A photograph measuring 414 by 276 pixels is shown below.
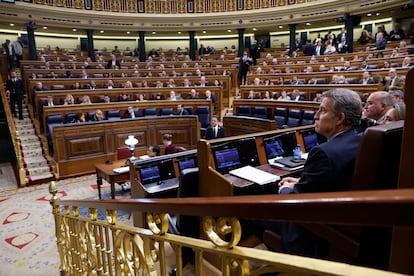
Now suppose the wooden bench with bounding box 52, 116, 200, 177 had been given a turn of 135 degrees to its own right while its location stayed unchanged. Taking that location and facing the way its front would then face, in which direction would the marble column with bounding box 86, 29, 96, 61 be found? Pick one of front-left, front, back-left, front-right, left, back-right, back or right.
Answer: right

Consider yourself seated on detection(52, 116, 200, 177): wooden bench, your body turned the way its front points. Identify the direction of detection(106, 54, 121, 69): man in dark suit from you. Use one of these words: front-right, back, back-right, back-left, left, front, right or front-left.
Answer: back-left

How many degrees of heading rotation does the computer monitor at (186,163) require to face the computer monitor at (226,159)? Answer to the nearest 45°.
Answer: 0° — it already faces it

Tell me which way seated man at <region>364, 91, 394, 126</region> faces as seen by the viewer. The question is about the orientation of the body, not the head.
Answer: to the viewer's left

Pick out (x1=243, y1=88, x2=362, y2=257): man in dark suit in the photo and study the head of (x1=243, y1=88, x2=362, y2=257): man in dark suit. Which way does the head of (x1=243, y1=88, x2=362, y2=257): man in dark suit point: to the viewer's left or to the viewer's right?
to the viewer's left

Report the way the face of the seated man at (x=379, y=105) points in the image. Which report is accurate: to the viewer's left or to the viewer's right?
to the viewer's left

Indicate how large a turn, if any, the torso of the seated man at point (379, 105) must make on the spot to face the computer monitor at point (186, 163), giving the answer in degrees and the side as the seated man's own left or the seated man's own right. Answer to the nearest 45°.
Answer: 0° — they already face it

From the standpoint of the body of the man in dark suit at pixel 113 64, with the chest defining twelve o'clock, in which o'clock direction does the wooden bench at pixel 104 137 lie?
The wooden bench is roughly at 12 o'clock from the man in dark suit.

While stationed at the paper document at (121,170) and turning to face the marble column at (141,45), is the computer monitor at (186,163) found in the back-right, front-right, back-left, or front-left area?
back-right

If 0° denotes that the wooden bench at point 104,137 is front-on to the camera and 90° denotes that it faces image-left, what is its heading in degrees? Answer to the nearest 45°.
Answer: approximately 315°

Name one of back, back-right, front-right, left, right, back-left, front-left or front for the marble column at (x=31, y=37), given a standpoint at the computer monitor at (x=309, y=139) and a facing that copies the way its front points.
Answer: back

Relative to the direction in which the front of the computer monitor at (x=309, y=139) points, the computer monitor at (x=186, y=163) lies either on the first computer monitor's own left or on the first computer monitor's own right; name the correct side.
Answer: on the first computer monitor's own right
